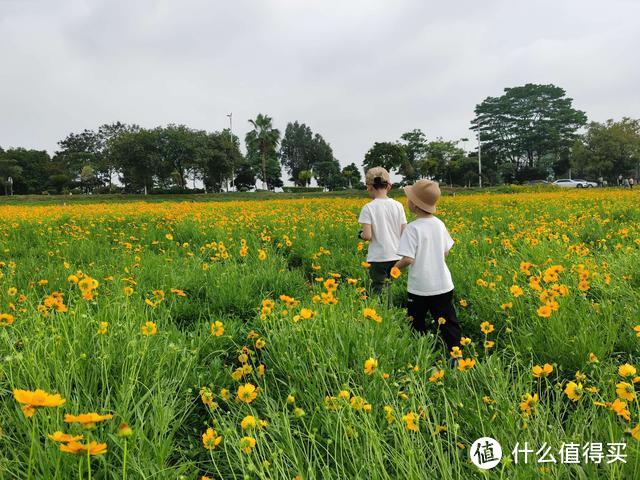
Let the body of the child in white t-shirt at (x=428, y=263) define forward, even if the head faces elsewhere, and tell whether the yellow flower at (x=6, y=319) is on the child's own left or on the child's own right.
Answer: on the child's own left

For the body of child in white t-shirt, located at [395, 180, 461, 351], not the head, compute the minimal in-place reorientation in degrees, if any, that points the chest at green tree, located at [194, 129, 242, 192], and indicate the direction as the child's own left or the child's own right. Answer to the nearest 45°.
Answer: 0° — they already face it

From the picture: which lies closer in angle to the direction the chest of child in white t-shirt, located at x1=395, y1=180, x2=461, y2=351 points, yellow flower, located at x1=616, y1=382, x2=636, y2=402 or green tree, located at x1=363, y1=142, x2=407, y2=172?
the green tree

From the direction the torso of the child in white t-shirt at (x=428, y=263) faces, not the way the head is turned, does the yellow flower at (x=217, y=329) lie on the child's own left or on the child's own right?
on the child's own left

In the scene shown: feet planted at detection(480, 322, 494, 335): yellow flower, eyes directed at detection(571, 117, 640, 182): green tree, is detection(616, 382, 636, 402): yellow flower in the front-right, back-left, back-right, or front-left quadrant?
back-right

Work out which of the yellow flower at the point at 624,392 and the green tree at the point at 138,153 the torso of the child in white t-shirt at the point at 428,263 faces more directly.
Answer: the green tree

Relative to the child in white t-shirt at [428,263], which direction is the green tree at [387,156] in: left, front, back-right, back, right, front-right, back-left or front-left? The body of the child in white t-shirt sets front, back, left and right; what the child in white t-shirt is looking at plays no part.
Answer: front-right

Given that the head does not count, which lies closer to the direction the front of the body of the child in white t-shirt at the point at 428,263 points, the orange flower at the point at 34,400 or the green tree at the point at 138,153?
the green tree

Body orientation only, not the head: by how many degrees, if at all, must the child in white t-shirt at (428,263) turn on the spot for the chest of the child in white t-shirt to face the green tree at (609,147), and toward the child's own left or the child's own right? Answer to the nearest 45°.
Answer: approximately 45° to the child's own right

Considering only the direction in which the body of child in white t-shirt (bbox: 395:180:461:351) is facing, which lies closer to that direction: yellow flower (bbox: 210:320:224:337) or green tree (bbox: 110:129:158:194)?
the green tree

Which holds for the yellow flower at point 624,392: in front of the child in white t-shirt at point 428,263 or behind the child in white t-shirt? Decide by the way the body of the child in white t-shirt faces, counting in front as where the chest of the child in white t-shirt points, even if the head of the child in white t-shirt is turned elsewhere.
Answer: behind

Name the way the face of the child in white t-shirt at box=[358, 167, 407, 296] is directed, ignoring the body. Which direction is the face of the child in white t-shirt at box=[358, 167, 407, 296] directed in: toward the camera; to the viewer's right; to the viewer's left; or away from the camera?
away from the camera

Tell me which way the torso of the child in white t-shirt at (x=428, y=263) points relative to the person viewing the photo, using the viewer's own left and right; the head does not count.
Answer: facing away from the viewer and to the left of the viewer

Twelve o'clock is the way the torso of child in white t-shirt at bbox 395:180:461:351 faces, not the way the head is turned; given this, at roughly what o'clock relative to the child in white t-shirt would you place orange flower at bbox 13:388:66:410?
The orange flower is roughly at 8 o'clock from the child in white t-shirt.

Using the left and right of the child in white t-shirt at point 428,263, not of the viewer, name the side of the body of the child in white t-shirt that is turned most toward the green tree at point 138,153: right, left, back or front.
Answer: front
